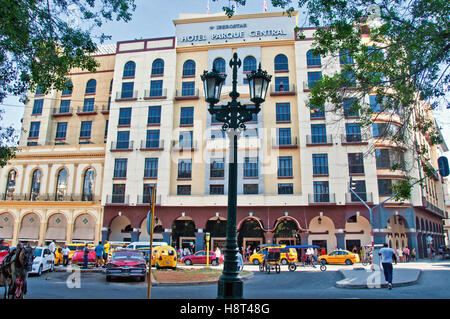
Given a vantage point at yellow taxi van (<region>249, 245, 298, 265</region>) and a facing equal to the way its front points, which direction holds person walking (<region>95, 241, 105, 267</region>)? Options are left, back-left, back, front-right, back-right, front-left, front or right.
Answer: front-left

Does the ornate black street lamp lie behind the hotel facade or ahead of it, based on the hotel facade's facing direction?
ahead

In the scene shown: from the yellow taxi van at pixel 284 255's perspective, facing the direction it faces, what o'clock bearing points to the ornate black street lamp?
The ornate black street lamp is roughly at 9 o'clock from the yellow taxi van.

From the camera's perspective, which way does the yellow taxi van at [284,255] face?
to the viewer's left

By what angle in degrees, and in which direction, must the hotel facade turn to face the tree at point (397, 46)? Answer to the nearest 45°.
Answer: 0° — it already faces it

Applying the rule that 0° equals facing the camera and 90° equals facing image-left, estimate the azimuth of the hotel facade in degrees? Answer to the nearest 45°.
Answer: approximately 0°
